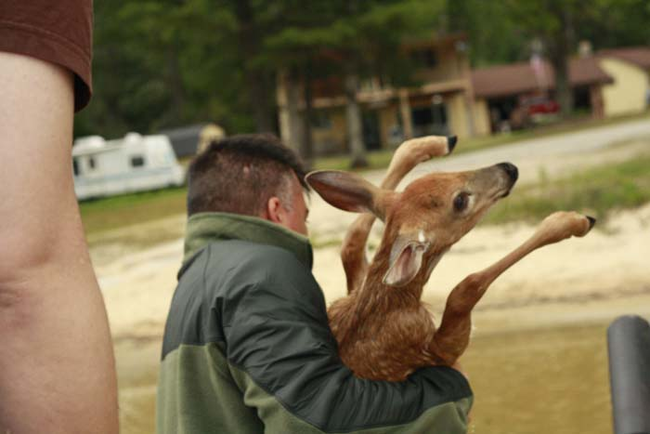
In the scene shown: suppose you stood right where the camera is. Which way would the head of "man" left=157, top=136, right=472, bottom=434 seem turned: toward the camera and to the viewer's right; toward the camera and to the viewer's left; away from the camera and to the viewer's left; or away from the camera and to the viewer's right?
away from the camera and to the viewer's right

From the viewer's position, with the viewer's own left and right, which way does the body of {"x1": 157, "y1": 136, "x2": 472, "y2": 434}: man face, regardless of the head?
facing away from the viewer and to the right of the viewer

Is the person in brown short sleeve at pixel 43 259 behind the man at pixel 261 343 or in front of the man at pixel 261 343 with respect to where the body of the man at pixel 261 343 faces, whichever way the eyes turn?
behind

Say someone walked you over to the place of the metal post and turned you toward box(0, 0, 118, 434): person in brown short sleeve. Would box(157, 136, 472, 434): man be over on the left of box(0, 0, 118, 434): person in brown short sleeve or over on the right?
right
